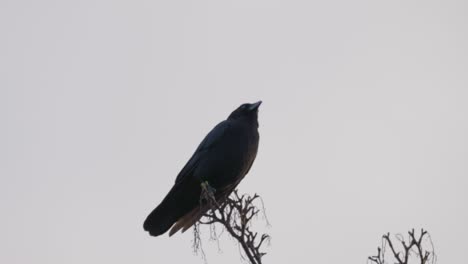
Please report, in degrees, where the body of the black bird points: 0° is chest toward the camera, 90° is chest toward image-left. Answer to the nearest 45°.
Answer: approximately 270°
